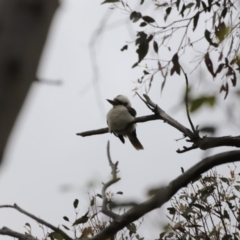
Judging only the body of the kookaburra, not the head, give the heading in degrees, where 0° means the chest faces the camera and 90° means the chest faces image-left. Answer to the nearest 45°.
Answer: approximately 45°

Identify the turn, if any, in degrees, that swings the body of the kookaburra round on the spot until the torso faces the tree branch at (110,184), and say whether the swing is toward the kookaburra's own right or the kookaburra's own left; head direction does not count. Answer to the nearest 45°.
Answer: approximately 45° to the kookaburra's own left
